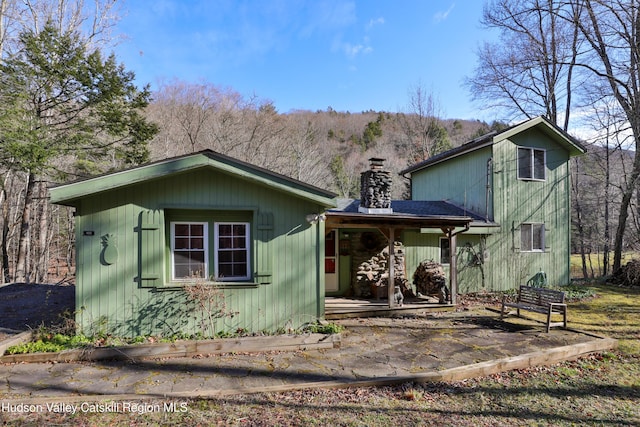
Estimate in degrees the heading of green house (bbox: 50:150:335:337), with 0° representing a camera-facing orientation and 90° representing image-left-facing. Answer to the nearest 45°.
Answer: approximately 0°

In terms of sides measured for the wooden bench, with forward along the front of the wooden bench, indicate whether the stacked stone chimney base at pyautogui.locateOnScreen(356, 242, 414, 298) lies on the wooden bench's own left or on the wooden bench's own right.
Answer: on the wooden bench's own right

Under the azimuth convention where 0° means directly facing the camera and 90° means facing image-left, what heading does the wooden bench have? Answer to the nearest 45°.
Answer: approximately 45°

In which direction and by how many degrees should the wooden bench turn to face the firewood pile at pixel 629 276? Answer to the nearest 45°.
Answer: approximately 135° to its right

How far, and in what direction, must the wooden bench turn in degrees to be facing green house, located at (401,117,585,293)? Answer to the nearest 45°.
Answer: approximately 135° to its right
